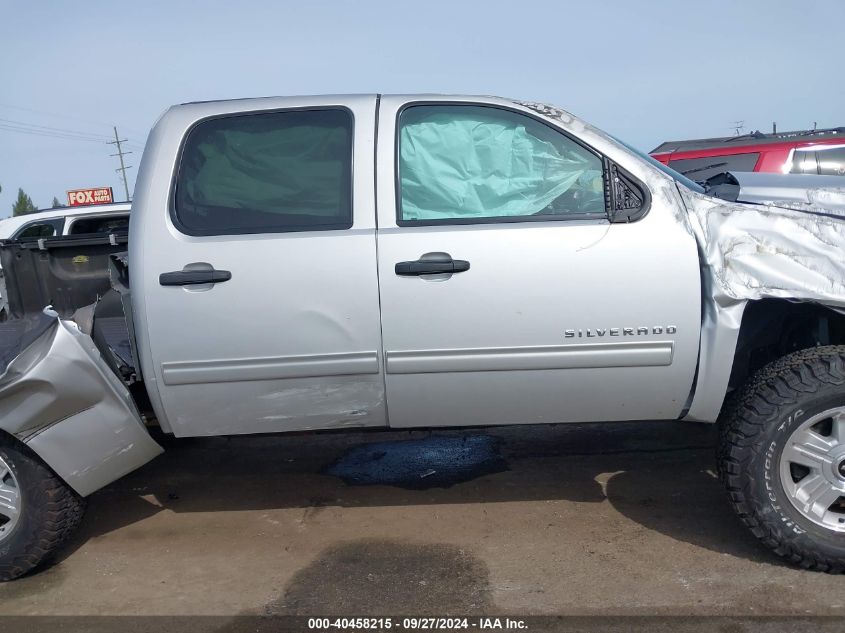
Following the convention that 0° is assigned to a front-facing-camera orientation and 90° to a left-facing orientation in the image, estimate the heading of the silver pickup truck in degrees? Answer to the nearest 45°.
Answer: approximately 270°

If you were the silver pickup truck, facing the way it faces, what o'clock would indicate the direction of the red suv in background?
The red suv in background is roughly at 10 o'clock from the silver pickup truck.

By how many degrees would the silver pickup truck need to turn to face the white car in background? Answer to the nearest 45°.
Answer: approximately 135° to its left

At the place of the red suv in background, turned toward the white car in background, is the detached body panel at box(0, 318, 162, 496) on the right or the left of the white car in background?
left
